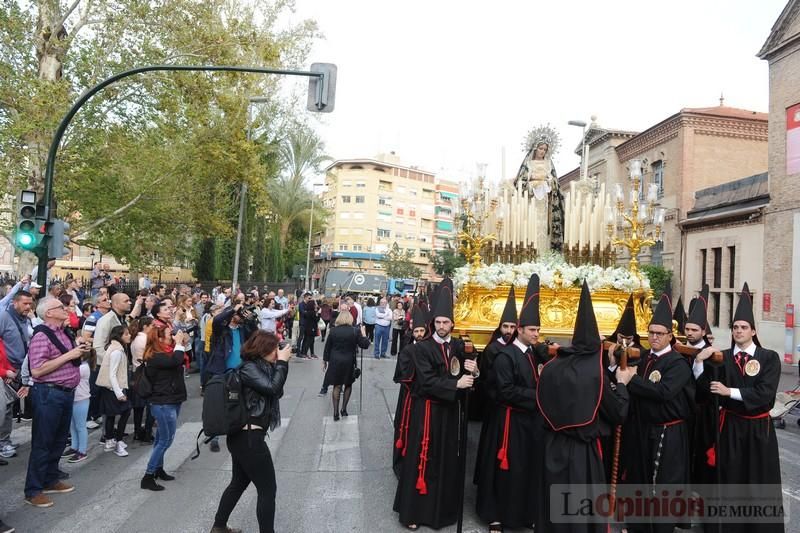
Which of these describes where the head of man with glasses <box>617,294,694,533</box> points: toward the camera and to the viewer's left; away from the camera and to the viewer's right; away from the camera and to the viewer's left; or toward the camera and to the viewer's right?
toward the camera and to the viewer's left

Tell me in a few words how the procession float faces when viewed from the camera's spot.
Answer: facing the viewer

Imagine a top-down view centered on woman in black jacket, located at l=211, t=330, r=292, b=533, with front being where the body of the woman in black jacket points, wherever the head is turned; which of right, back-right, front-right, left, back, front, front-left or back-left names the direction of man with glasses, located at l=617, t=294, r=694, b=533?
front

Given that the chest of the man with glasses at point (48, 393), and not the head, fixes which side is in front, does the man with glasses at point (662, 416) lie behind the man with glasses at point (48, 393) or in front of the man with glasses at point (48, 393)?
in front

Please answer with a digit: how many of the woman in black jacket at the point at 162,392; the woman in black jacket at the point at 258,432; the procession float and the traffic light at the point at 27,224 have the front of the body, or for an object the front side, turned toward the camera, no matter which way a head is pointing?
2

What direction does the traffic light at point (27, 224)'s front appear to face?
toward the camera

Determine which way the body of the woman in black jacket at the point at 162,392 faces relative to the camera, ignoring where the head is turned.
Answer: to the viewer's right

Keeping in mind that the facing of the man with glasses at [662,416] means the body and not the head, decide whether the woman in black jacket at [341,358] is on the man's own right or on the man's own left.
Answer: on the man's own right

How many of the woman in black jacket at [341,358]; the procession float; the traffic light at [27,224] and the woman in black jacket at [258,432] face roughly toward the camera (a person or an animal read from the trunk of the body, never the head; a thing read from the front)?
2

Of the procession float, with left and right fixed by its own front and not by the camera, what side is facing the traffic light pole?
right

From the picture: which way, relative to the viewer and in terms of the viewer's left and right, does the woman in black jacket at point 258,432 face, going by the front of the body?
facing to the right of the viewer

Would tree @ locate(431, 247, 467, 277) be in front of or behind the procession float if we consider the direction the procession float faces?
behind

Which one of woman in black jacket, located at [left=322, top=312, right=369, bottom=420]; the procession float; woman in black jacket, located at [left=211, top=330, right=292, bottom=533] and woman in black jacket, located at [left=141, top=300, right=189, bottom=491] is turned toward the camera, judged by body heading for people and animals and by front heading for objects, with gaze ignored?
the procession float
